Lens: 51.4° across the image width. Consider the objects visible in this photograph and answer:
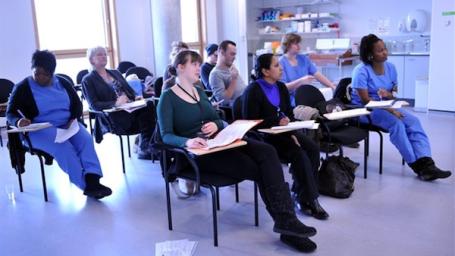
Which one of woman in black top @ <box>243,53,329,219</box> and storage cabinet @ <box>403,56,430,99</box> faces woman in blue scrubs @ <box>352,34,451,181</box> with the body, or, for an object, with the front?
the storage cabinet

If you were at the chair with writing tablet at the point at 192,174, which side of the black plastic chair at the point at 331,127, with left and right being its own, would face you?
right

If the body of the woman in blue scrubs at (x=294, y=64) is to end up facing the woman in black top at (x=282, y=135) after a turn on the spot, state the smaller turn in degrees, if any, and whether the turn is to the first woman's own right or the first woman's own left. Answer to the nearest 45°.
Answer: approximately 45° to the first woman's own right

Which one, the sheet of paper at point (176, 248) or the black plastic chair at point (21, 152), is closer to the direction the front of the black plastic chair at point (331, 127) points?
the sheet of paper

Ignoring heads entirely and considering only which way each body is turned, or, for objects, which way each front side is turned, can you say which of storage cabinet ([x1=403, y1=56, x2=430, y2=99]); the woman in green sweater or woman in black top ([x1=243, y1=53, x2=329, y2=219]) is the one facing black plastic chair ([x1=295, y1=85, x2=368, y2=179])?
the storage cabinet

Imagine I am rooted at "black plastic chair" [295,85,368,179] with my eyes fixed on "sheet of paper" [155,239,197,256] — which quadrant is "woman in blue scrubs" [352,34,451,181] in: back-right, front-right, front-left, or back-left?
back-left

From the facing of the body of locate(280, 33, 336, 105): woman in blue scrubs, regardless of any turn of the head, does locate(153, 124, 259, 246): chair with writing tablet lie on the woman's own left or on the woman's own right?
on the woman's own right

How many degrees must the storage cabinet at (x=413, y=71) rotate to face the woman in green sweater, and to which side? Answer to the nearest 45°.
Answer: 0° — it already faces them
